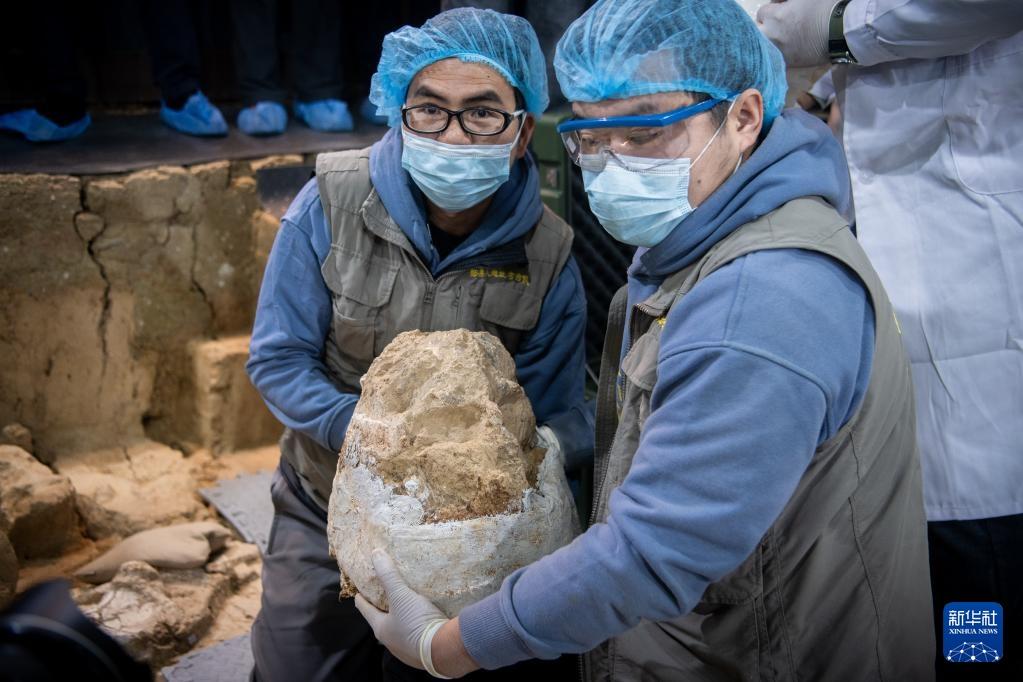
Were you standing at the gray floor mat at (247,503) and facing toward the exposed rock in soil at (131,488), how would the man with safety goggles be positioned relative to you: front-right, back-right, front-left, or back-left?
back-left

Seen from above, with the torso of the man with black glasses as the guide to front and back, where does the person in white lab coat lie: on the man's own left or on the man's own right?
on the man's own left

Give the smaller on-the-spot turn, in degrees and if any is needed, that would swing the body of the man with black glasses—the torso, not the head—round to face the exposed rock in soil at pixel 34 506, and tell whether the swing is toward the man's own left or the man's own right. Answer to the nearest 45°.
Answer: approximately 135° to the man's own right

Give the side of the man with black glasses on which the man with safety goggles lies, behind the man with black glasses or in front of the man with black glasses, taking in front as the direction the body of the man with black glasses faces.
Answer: in front

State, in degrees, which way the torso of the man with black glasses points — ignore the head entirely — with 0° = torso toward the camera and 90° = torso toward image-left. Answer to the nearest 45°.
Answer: approximately 0°
